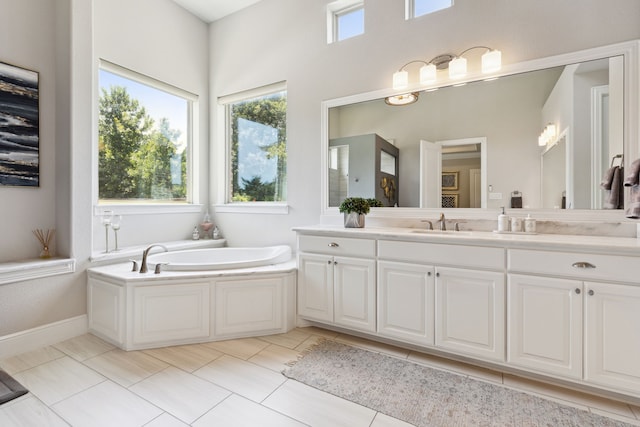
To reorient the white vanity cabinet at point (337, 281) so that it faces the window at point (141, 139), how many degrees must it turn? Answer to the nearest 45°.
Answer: approximately 45° to its right

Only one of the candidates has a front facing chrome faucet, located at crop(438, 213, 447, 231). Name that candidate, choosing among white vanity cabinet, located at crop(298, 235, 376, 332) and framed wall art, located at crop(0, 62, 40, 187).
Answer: the framed wall art

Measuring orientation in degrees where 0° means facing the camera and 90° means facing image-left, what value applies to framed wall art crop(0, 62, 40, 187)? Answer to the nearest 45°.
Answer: approximately 315°

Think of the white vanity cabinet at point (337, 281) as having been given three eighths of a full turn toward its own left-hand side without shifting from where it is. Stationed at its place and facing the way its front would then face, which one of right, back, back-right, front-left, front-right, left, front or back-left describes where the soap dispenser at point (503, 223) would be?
front

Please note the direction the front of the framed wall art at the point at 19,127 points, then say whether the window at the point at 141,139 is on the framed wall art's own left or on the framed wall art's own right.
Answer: on the framed wall art's own left

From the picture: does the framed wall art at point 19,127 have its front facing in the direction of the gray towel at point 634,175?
yes

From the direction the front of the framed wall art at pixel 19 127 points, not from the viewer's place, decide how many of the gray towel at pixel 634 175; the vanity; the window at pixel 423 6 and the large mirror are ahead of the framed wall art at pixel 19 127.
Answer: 4

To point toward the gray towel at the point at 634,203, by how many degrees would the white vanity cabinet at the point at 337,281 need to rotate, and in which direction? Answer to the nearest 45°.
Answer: approximately 135° to its left

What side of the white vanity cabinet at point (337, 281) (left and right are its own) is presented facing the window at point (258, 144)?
right

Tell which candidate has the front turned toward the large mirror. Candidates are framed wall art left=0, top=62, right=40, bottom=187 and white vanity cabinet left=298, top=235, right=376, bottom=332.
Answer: the framed wall art
